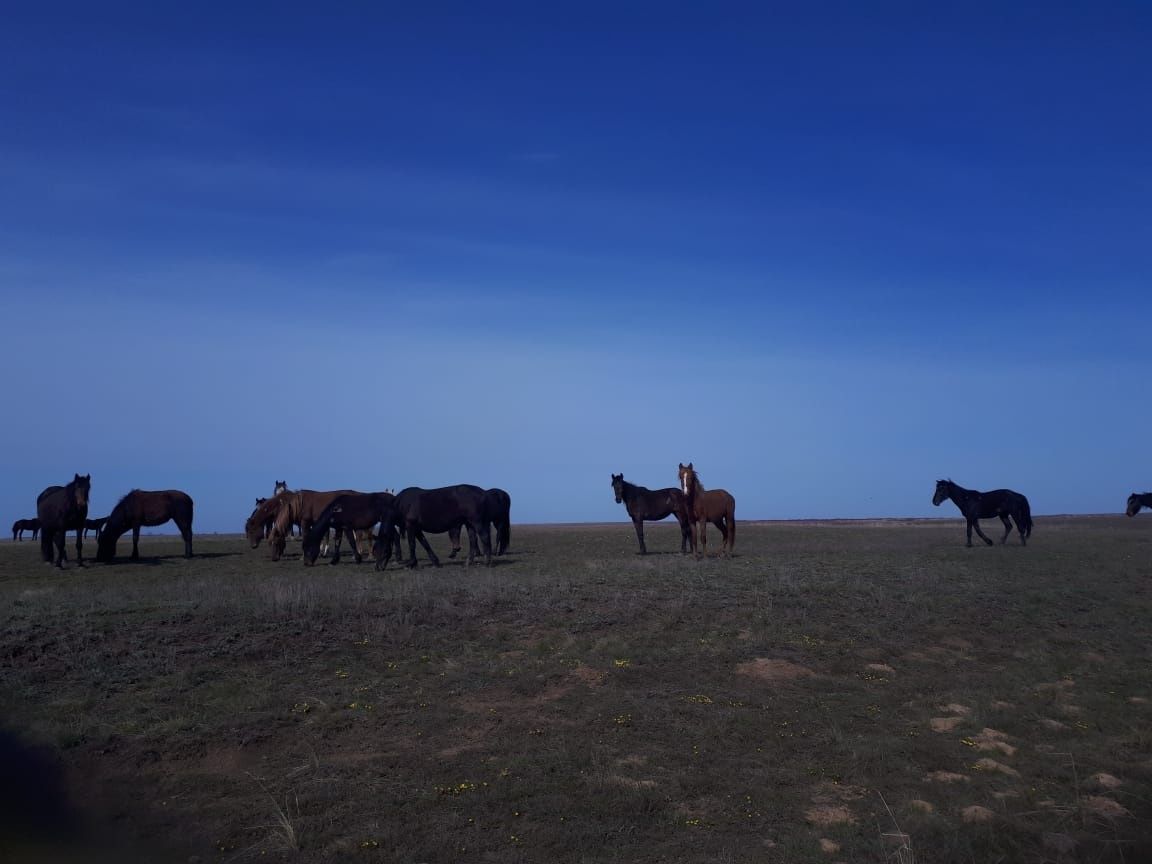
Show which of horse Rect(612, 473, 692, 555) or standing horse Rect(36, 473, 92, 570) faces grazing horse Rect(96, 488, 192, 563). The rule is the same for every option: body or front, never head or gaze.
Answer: the horse

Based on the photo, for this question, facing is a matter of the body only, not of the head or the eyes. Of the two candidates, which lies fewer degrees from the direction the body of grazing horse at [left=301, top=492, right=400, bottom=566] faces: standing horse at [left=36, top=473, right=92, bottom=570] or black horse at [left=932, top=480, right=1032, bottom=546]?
the standing horse

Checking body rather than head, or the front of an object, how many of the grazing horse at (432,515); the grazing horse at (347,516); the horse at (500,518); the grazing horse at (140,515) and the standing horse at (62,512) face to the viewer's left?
4

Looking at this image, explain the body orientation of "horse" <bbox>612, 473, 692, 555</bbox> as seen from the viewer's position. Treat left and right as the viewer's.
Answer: facing to the left of the viewer

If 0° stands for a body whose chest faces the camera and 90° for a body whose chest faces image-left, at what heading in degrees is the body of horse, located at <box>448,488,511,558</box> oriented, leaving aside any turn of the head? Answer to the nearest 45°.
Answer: approximately 90°

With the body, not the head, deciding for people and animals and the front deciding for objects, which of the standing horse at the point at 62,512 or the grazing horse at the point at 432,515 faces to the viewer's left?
the grazing horse

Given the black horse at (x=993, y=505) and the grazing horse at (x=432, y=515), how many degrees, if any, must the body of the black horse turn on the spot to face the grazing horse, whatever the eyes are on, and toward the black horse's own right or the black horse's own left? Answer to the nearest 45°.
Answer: approximately 45° to the black horse's own left

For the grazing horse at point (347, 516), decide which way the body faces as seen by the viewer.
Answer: to the viewer's left

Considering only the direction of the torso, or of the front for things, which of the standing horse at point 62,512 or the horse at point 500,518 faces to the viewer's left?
the horse

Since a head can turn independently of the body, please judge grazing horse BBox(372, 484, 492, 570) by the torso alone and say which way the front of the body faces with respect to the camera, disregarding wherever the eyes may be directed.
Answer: to the viewer's left

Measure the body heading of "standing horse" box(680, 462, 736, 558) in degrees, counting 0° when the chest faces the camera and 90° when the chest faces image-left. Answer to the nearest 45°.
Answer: approximately 45°

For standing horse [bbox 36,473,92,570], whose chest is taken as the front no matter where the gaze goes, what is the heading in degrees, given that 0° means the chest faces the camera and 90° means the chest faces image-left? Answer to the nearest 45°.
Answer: approximately 315°
